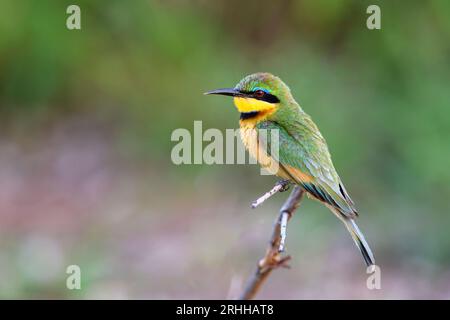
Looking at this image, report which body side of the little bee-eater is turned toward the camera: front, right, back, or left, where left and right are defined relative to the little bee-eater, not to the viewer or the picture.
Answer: left
